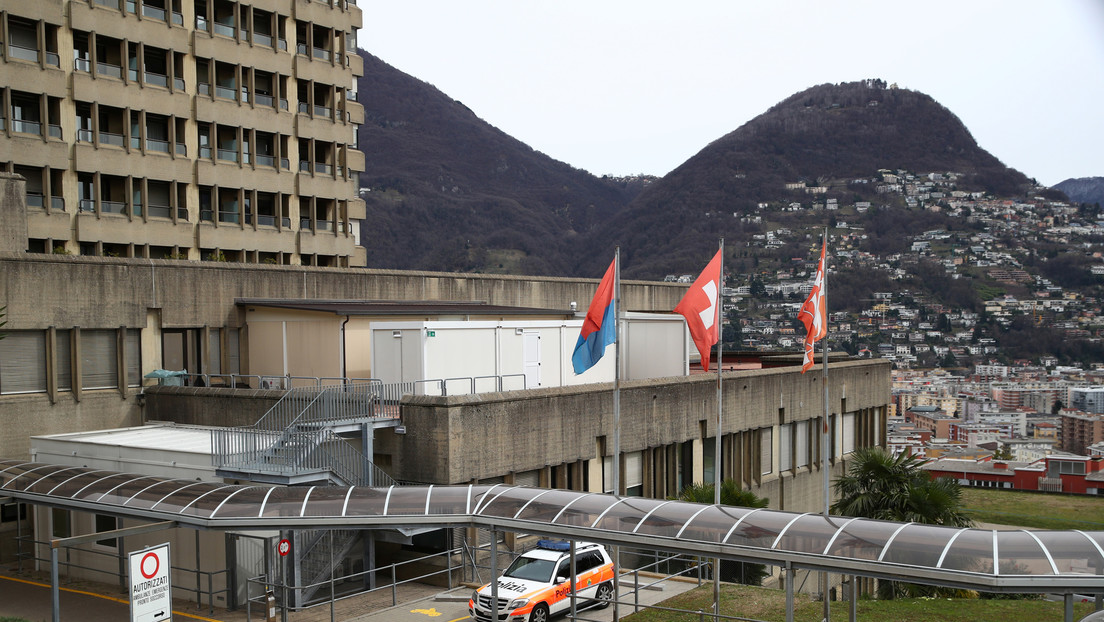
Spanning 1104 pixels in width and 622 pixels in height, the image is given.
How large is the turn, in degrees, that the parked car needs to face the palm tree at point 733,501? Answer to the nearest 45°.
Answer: approximately 180°

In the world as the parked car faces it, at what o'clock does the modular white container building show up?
The modular white container building is roughly at 4 o'clock from the parked car.

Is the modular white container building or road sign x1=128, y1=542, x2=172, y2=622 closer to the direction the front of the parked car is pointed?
the road sign

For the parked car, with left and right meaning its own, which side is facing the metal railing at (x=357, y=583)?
right

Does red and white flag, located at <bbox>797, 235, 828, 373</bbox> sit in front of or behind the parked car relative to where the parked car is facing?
behind

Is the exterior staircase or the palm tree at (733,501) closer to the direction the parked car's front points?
the exterior staircase

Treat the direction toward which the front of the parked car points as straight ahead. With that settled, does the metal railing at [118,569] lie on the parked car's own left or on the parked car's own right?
on the parked car's own right

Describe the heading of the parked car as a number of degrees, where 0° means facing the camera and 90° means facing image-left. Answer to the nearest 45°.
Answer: approximately 45°

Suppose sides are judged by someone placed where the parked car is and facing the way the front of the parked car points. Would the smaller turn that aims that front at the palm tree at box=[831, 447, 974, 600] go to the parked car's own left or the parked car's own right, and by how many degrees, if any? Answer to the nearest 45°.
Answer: approximately 180°
